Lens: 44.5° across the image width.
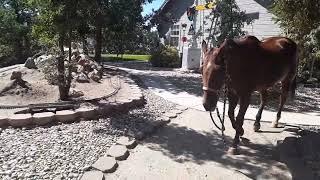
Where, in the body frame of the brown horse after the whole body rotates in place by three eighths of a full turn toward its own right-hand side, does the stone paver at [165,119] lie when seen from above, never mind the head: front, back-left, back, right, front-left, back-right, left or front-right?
front-left

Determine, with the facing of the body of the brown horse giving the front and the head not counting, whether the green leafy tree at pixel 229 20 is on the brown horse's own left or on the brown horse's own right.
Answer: on the brown horse's own right

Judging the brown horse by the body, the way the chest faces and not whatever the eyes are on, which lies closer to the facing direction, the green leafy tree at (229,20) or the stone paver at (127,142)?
the stone paver

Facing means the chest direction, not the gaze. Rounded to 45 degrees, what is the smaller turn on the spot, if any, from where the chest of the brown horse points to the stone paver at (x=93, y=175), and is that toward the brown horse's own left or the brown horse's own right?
0° — it already faces it

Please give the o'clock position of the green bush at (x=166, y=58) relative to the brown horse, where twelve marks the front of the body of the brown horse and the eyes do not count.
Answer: The green bush is roughly at 4 o'clock from the brown horse.

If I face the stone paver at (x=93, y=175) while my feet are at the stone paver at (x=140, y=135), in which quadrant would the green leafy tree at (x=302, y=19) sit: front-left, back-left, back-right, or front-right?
back-left

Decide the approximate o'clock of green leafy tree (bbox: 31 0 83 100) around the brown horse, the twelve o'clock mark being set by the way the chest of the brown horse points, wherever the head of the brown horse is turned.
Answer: The green leafy tree is roughly at 2 o'clock from the brown horse.

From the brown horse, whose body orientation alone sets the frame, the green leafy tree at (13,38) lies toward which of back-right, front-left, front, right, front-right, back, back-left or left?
right

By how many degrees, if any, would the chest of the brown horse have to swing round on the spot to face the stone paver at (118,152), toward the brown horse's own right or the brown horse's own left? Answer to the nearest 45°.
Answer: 0° — it already faces it

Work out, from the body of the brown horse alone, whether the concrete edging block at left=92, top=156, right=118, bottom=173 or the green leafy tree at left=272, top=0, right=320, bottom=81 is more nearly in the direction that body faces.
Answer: the concrete edging block

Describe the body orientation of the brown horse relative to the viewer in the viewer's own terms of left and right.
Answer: facing the viewer and to the left of the viewer

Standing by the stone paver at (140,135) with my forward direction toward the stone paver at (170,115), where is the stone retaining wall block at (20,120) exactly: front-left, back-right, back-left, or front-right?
back-left

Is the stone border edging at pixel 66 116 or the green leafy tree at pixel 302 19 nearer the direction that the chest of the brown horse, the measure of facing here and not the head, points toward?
the stone border edging

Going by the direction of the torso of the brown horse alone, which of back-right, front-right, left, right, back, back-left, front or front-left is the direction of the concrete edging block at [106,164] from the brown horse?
front

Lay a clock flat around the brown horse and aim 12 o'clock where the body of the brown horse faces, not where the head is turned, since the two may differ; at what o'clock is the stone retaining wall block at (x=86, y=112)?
The stone retaining wall block is roughly at 2 o'clock from the brown horse.

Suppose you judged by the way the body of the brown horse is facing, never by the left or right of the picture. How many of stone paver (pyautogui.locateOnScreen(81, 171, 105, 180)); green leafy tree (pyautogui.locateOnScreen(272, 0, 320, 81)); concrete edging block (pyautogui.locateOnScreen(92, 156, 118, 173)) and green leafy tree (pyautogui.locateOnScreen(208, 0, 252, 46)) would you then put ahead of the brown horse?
2

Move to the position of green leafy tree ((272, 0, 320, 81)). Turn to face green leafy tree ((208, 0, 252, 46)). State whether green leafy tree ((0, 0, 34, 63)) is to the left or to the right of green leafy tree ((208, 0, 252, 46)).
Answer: left
